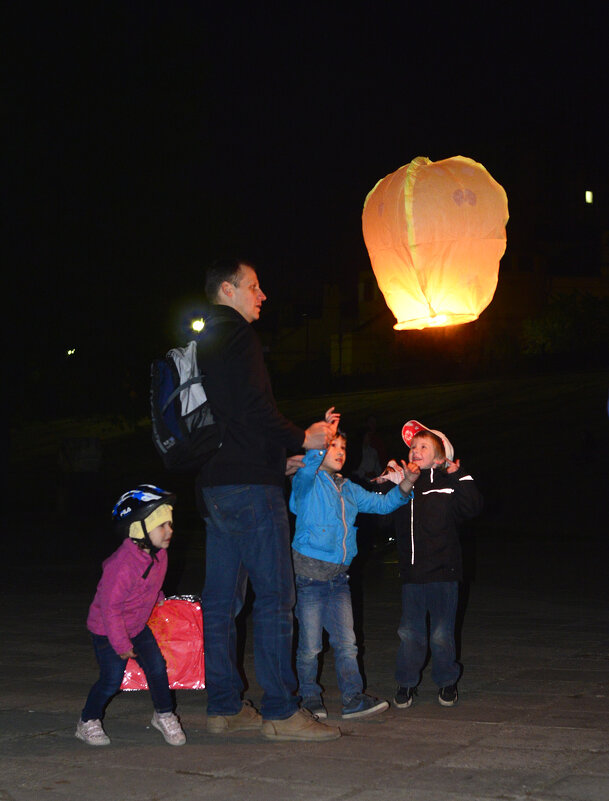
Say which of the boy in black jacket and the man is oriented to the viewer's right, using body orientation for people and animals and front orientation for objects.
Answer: the man

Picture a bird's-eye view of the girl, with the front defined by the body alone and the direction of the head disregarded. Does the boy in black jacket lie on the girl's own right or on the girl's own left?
on the girl's own left

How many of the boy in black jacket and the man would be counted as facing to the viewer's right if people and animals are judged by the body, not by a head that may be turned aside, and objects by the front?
1

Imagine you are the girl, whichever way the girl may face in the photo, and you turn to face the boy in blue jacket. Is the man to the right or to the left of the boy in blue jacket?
right

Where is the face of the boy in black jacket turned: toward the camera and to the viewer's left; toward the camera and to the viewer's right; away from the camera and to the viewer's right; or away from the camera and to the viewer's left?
toward the camera and to the viewer's left

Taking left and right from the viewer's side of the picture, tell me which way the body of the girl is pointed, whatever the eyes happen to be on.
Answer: facing the viewer and to the right of the viewer

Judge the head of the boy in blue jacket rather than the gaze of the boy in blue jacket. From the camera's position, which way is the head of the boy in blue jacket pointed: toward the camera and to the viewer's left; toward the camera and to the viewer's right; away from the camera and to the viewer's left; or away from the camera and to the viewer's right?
toward the camera and to the viewer's right

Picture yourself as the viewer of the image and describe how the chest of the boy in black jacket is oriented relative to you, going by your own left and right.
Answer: facing the viewer and to the left of the viewer

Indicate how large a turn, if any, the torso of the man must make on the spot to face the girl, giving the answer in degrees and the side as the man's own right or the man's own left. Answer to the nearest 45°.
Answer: approximately 180°

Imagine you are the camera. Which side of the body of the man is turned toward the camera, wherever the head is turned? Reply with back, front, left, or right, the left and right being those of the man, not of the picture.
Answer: right

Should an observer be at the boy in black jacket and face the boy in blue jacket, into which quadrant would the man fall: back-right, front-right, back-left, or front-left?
front-left
